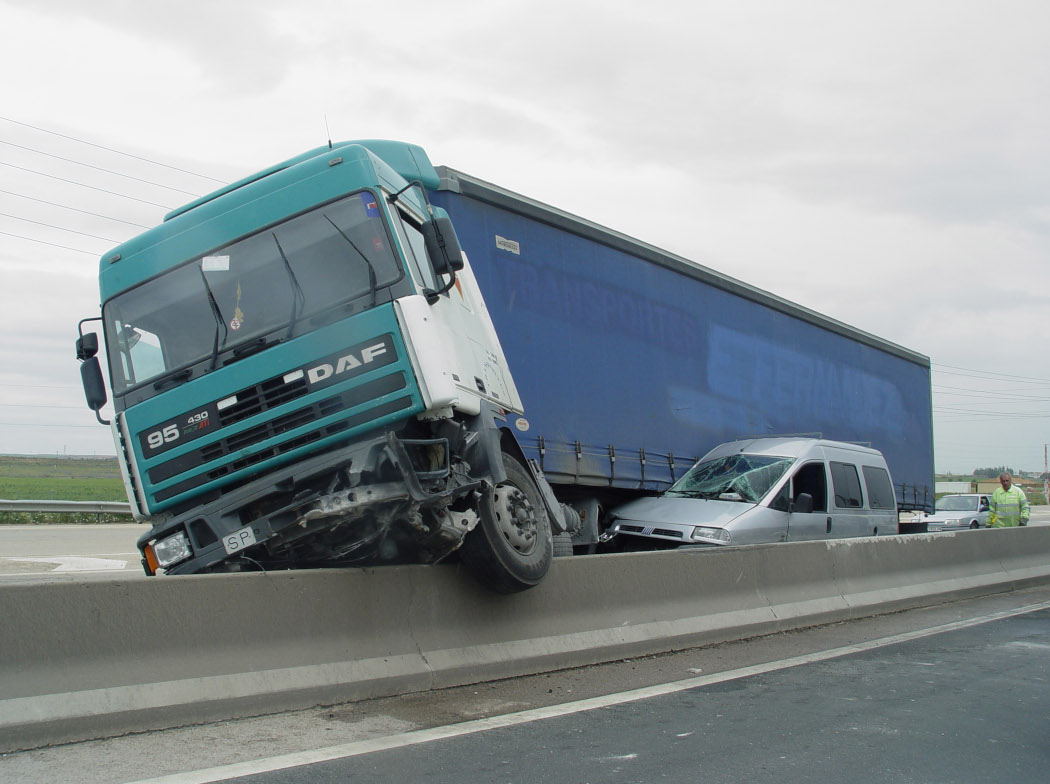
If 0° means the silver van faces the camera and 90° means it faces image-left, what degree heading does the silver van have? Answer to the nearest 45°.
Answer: approximately 45°

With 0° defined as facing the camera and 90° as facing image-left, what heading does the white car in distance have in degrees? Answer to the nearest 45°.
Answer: approximately 45°

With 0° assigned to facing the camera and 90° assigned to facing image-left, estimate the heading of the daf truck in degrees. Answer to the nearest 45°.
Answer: approximately 45°

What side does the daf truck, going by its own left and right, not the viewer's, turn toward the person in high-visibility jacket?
back

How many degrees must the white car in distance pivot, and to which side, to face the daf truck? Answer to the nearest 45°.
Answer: approximately 45° to its left

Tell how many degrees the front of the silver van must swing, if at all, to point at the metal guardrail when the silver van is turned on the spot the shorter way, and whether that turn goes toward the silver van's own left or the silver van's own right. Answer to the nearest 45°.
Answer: approximately 90° to the silver van's own right
